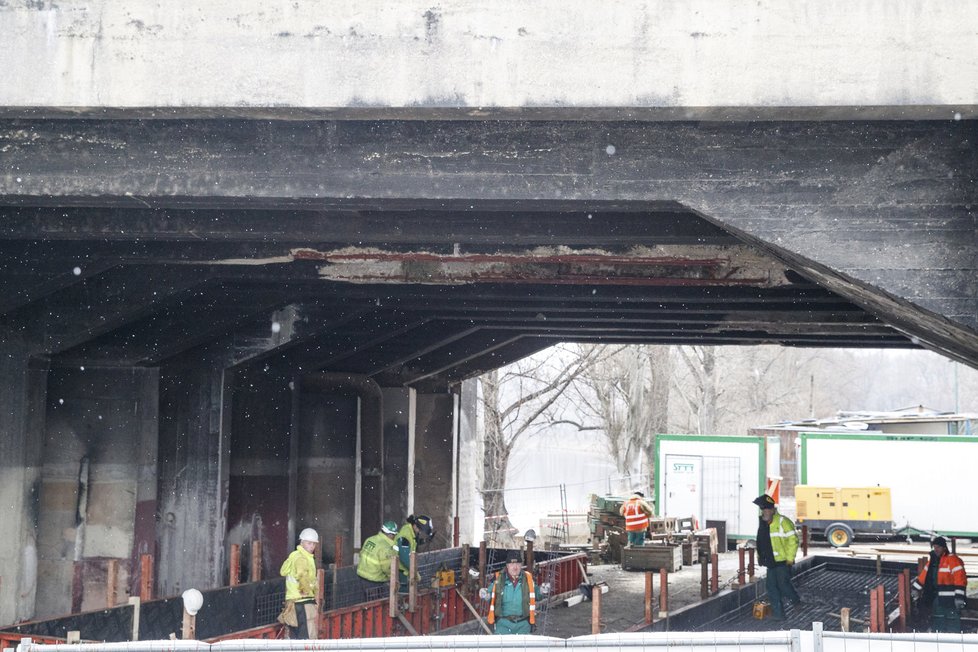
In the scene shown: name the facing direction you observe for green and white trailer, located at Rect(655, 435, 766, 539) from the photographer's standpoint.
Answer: facing the viewer

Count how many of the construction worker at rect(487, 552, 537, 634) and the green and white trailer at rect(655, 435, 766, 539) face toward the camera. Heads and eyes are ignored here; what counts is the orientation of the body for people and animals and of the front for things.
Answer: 2

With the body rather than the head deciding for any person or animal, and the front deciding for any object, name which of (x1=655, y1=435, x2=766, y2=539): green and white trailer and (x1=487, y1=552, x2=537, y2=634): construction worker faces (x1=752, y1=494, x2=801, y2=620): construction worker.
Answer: the green and white trailer

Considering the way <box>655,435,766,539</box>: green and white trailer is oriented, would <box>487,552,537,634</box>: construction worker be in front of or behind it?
in front

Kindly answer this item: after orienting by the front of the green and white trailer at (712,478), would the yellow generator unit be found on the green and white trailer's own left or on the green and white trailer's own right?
on the green and white trailer's own left

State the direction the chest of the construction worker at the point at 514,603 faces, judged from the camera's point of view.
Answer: toward the camera

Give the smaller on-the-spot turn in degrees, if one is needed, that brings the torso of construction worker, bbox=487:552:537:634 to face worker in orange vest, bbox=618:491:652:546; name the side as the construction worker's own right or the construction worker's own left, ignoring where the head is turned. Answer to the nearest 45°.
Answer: approximately 180°

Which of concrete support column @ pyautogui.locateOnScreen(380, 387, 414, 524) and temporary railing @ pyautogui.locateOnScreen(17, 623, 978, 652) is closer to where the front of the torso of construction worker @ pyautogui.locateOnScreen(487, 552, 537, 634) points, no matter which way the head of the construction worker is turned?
the temporary railing

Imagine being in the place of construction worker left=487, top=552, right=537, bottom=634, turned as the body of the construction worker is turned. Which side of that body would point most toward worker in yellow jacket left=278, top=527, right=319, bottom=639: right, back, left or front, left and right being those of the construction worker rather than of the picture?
right
